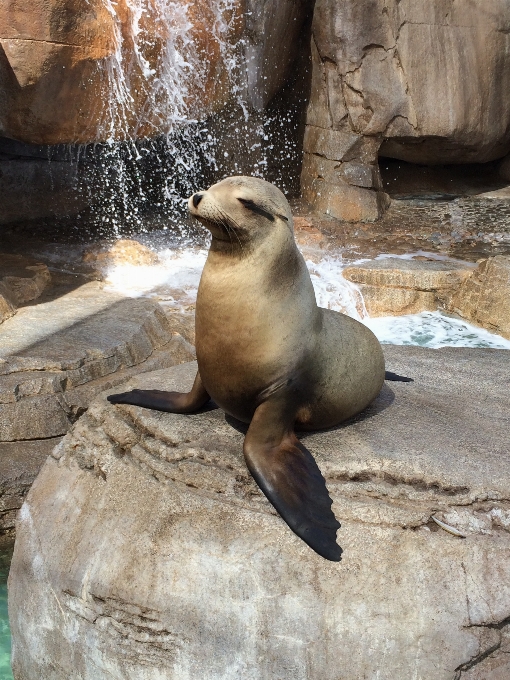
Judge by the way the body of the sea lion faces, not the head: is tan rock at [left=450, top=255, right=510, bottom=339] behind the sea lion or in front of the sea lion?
behind

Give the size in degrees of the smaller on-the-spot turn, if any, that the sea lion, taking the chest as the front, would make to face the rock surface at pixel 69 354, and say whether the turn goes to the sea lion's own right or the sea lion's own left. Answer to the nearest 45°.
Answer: approximately 90° to the sea lion's own right

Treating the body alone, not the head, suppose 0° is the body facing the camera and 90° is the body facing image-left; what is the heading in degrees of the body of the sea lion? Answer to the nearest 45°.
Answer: approximately 45°

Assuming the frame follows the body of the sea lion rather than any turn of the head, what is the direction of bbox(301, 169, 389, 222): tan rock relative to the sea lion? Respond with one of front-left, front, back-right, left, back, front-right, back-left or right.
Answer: back-right

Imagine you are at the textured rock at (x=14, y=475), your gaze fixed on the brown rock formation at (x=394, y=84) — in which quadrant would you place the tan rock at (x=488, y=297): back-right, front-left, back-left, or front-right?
front-right

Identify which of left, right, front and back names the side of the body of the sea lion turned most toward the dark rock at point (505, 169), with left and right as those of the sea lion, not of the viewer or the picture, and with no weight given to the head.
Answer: back

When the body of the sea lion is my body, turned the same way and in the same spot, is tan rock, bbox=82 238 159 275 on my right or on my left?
on my right

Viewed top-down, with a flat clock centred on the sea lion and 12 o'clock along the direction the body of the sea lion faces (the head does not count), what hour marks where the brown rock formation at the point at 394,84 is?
The brown rock formation is roughly at 5 o'clock from the sea lion.
